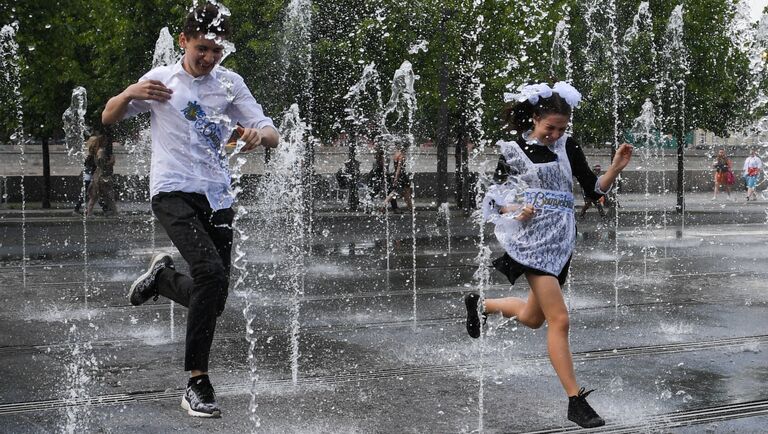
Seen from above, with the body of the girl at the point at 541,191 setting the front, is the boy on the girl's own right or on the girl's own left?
on the girl's own right

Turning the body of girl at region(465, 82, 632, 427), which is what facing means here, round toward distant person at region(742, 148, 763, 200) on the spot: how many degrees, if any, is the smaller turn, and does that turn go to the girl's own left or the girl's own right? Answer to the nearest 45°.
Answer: approximately 135° to the girl's own left

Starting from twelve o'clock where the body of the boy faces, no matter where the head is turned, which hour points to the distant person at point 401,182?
The distant person is roughly at 8 o'clock from the boy.

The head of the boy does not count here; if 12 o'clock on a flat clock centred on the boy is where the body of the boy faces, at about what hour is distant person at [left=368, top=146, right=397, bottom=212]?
The distant person is roughly at 8 o'clock from the boy.

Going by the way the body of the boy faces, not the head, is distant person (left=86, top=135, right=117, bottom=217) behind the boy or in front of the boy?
behind
